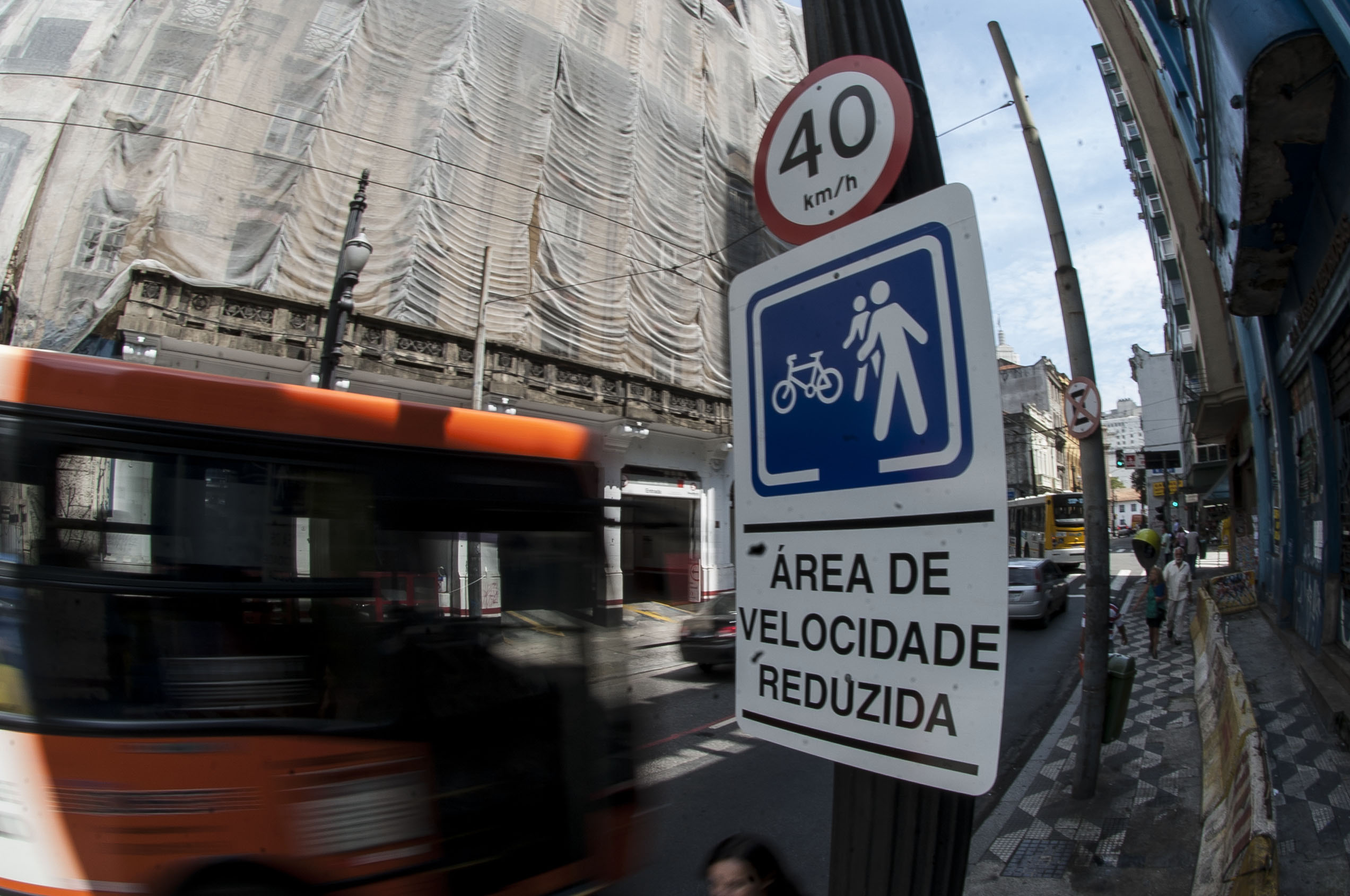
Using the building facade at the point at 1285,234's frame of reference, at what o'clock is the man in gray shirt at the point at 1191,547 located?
The man in gray shirt is roughly at 3 o'clock from the building facade.

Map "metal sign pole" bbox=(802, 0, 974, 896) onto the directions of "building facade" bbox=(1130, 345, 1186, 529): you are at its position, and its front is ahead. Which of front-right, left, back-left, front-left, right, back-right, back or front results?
front-left

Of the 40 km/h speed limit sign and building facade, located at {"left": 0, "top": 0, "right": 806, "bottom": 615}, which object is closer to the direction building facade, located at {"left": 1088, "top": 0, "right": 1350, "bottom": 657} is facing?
the building facade

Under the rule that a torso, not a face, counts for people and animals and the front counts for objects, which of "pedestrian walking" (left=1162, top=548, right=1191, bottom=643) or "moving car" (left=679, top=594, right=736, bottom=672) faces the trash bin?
the pedestrian walking

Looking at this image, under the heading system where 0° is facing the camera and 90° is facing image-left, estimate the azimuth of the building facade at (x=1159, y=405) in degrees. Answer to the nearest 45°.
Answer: approximately 45°

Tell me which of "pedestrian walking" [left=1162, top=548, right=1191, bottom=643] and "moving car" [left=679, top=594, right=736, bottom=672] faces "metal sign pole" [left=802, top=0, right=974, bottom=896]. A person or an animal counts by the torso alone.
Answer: the pedestrian walking

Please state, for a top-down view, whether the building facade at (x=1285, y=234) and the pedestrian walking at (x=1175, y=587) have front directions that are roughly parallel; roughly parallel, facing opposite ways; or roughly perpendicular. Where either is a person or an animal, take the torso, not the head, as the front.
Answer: roughly perpendicular

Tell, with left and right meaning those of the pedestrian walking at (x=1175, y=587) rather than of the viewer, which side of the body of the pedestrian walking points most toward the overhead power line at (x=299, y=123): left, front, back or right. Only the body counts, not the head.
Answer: right

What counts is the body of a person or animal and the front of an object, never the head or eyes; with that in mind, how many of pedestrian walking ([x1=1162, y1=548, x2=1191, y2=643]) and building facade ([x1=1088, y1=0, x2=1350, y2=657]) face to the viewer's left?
1
